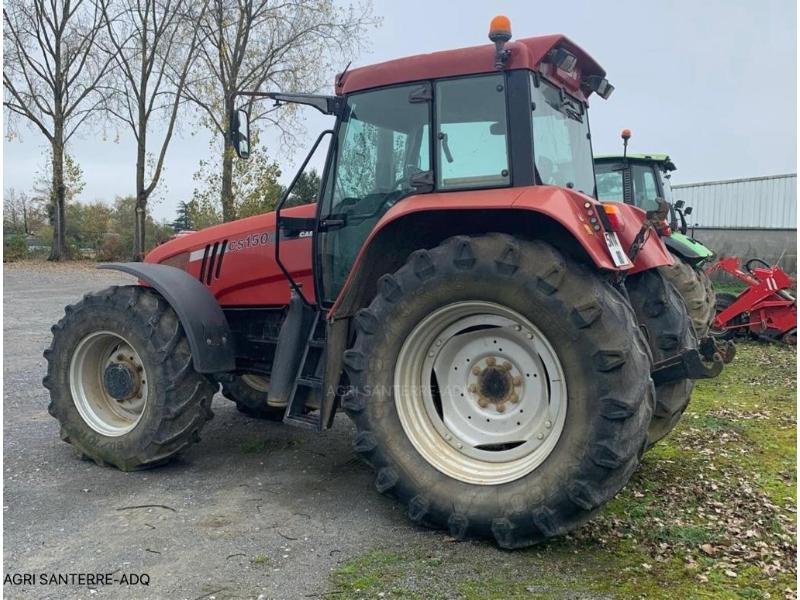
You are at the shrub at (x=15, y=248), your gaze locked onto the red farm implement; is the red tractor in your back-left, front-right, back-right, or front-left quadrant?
front-right

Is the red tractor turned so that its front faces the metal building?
no

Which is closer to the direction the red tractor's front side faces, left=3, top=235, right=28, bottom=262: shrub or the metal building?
the shrub

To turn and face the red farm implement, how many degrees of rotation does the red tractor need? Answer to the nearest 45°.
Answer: approximately 90° to its right

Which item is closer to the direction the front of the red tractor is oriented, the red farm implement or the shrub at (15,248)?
the shrub

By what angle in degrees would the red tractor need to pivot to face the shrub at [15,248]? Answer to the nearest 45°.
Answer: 0° — it already faces it

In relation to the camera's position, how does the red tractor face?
facing away from the viewer and to the left of the viewer

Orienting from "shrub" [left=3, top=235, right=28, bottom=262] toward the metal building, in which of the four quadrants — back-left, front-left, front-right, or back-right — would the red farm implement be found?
front-right
